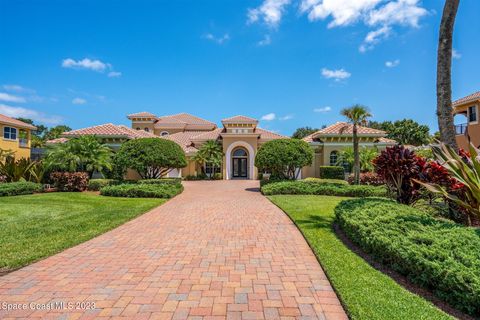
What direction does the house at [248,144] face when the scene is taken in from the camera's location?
facing the viewer

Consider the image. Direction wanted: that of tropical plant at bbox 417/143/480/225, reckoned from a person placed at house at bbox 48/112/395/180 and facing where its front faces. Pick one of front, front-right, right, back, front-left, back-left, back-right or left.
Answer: front

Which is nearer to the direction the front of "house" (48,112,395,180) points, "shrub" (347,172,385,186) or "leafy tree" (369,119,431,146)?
the shrub

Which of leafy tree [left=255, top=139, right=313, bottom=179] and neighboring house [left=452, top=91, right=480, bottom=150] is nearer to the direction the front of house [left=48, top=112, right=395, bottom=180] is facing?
the leafy tree

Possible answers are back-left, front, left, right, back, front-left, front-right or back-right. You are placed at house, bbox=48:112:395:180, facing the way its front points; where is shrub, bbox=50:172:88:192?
front-right

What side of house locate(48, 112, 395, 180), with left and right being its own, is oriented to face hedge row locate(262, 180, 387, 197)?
front

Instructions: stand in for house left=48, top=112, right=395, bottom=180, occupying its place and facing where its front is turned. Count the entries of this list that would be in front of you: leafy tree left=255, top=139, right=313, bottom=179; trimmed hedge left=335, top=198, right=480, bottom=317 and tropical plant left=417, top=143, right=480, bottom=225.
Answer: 3

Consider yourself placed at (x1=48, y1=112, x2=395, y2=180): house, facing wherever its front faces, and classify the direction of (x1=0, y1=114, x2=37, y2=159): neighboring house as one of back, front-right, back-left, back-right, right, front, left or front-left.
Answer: right

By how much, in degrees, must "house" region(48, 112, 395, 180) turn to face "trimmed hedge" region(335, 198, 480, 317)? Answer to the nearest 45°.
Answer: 0° — it already faces it

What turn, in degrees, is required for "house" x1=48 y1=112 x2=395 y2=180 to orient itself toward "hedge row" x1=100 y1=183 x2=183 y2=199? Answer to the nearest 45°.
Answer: approximately 45° to its right

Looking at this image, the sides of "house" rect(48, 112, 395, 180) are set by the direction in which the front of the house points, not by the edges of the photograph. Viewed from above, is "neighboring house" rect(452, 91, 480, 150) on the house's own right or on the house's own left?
on the house's own left

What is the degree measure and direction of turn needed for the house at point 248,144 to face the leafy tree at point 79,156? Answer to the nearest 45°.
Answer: approximately 45° to its right

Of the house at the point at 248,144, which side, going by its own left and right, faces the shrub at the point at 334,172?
left

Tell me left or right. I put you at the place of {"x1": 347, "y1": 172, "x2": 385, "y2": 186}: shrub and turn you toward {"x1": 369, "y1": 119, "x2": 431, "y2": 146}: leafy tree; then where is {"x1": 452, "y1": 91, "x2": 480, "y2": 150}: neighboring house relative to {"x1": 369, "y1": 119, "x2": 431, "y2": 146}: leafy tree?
right
